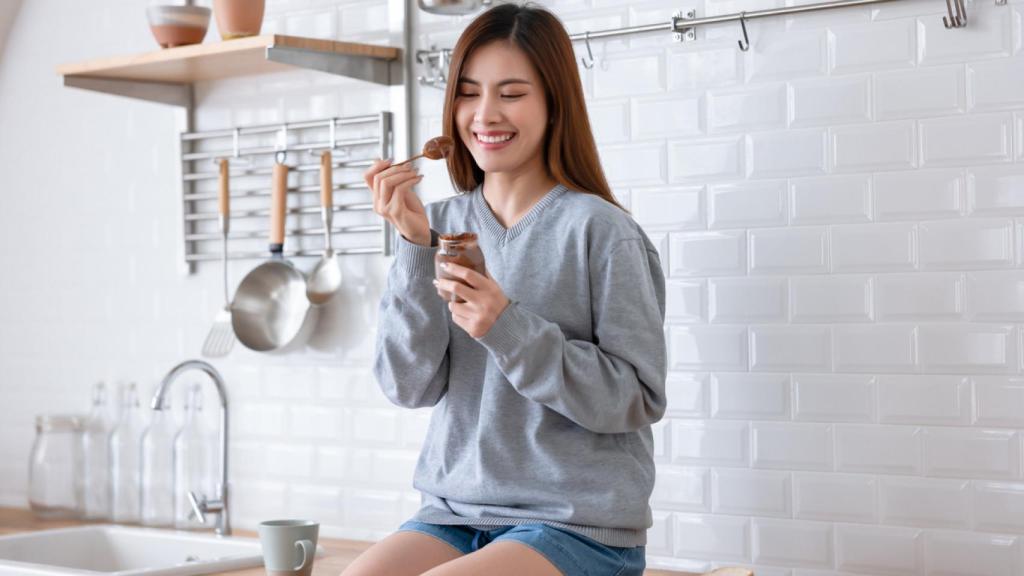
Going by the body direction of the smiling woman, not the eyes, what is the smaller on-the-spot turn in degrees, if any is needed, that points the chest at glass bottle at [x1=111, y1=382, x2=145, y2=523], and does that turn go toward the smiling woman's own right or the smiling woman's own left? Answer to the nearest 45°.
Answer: approximately 90° to the smiling woman's own right

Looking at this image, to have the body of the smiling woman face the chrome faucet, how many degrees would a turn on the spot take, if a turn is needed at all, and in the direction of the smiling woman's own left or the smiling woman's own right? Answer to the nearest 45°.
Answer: approximately 90° to the smiling woman's own right

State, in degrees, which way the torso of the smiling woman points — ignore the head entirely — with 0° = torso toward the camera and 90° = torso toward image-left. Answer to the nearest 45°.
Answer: approximately 45°

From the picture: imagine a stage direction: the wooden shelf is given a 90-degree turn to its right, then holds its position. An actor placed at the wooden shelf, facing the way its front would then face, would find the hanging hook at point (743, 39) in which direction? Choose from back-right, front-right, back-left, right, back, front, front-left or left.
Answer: back

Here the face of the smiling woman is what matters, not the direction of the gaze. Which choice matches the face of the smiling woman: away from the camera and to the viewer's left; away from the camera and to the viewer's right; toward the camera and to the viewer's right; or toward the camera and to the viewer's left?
toward the camera and to the viewer's left

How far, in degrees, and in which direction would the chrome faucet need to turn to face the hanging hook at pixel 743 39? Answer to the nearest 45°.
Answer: approximately 135° to its left

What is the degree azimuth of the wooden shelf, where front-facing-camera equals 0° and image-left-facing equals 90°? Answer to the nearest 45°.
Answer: approximately 45°
